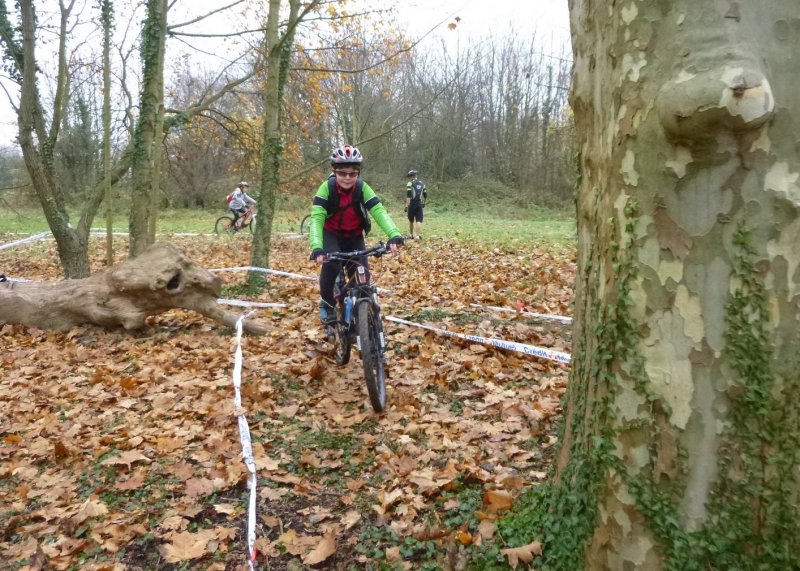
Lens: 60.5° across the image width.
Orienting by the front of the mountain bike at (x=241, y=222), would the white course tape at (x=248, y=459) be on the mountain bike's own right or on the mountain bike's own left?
on the mountain bike's own right

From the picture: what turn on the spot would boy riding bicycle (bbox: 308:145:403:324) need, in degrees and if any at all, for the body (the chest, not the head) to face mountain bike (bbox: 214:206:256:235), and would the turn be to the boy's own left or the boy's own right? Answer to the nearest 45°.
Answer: approximately 180°

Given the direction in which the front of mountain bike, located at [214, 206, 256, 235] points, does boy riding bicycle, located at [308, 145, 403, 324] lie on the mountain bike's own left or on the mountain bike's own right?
on the mountain bike's own right

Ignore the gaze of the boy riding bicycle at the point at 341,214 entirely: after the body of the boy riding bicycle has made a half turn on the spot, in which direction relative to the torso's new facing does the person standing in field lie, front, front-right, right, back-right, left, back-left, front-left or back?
front

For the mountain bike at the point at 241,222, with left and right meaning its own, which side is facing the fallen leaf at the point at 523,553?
right

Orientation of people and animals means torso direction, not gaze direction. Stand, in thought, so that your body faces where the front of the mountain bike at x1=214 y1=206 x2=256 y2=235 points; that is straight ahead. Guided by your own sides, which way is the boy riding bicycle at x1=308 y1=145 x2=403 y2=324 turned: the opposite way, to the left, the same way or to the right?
to the right

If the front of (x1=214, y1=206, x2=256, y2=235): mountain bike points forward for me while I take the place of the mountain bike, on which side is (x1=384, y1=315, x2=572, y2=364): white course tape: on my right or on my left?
on my right

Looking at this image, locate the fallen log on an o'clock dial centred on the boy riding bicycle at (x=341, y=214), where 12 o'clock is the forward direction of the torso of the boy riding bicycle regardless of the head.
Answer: The fallen log is roughly at 4 o'clock from the boy riding bicycle.

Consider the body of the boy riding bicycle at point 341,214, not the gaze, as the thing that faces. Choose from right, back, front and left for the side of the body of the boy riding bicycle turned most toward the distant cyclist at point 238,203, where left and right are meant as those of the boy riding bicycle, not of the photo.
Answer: back

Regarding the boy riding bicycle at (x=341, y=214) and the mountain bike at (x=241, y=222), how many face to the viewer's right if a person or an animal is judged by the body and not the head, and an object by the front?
1

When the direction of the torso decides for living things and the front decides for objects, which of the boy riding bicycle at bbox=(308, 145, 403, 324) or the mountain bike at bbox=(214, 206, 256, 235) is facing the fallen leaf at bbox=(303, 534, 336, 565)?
the boy riding bicycle

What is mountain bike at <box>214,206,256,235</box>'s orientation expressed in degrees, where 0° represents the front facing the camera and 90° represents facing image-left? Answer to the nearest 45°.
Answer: approximately 270°

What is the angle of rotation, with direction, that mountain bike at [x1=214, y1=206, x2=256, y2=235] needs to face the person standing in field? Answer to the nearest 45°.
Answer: approximately 45° to its right
